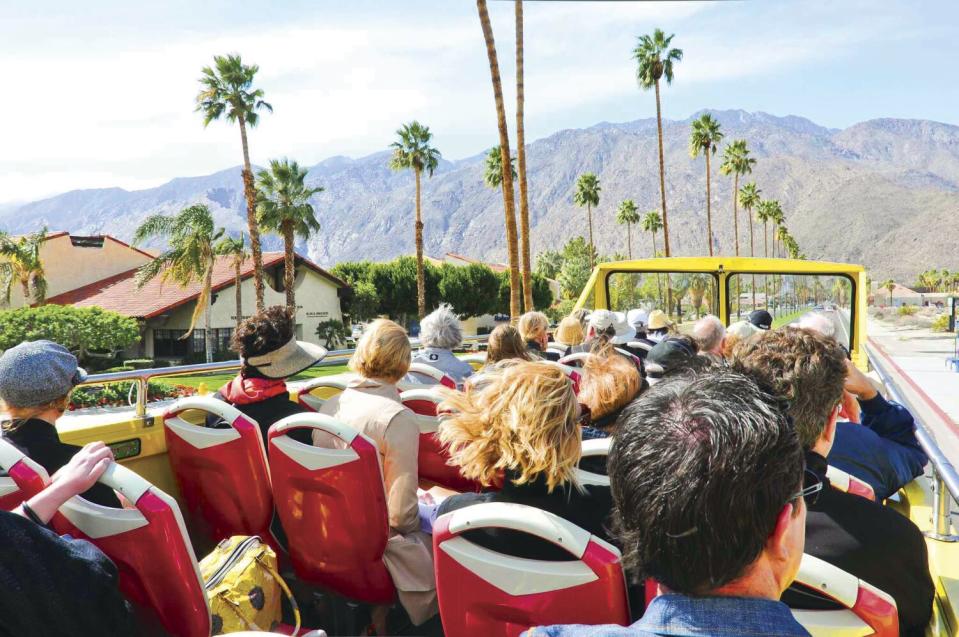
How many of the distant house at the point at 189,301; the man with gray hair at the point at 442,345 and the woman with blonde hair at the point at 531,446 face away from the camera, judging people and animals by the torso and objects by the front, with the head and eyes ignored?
2

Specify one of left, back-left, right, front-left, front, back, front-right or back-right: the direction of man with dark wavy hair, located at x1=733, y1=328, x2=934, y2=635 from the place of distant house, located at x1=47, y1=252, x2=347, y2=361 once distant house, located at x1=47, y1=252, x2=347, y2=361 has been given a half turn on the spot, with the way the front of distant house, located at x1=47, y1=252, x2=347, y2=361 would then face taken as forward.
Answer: back-left

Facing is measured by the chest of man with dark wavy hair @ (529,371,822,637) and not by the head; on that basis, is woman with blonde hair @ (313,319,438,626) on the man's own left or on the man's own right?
on the man's own left

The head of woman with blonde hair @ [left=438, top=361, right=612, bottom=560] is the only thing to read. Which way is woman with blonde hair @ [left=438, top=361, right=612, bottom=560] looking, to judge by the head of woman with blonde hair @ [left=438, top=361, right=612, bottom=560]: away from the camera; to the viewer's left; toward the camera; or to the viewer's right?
away from the camera

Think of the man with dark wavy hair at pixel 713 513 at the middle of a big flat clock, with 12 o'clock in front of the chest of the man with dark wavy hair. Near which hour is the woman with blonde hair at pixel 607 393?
The woman with blonde hair is roughly at 10 o'clock from the man with dark wavy hair.

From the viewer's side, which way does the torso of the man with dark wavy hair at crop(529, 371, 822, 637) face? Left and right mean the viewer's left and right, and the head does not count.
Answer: facing away from the viewer and to the right of the viewer

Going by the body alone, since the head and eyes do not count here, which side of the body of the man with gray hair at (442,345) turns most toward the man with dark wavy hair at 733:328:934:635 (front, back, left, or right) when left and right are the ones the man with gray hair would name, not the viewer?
back

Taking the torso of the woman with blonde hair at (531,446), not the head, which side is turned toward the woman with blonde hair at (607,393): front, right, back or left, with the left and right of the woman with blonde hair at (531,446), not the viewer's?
front

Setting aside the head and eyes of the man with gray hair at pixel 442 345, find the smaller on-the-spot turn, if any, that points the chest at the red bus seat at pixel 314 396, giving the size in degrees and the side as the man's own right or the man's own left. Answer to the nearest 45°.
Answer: approximately 135° to the man's own left

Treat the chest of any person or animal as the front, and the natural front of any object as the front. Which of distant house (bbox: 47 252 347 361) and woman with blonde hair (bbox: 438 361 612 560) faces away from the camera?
the woman with blonde hair

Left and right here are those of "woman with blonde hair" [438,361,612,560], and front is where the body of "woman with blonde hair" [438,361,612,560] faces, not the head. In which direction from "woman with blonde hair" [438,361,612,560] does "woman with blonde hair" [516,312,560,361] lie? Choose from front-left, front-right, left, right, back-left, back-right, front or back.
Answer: front

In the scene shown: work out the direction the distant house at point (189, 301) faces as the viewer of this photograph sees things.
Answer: facing the viewer and to the right of the viewer

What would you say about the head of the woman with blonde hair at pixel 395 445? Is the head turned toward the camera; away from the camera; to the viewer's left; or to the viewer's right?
away from the camera

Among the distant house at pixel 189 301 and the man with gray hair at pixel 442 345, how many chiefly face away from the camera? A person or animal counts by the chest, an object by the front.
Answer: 1

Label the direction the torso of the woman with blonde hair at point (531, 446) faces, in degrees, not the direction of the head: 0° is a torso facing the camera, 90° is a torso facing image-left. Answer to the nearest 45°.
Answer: approximately 180°

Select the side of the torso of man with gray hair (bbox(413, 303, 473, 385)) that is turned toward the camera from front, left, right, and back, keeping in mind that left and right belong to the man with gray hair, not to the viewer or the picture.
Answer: back

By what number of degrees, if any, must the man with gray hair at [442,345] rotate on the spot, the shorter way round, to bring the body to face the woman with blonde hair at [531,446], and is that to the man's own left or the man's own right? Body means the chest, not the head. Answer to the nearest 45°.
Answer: approximately 180°
